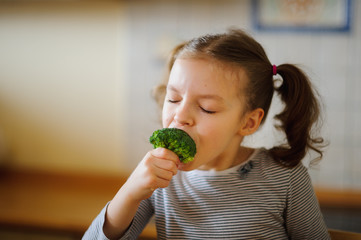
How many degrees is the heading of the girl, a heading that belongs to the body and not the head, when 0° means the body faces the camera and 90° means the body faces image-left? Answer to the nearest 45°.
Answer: approximately 45°

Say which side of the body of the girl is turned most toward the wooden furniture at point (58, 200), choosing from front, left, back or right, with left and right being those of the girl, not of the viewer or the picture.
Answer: right
